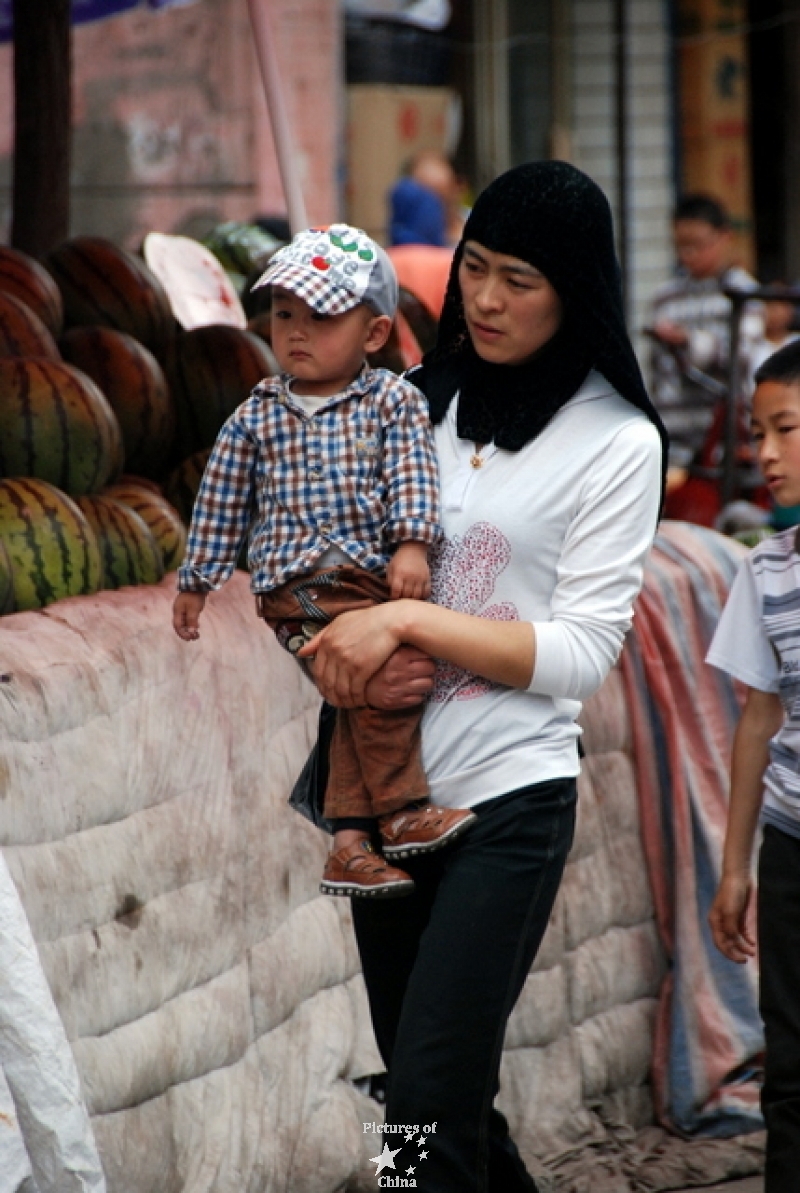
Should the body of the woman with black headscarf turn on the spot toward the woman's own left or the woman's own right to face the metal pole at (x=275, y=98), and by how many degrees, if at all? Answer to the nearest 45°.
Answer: approximately 135° to the woman's own right

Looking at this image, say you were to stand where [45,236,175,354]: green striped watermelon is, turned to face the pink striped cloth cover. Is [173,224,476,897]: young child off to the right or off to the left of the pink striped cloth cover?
right

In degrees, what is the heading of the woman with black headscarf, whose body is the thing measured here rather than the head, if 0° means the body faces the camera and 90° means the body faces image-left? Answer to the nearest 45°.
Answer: approximately 45°

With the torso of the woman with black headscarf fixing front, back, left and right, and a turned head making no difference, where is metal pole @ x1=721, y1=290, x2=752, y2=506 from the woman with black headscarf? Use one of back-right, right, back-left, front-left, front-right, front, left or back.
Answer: back-right

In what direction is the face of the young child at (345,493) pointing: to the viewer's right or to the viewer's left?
to the viewer's left

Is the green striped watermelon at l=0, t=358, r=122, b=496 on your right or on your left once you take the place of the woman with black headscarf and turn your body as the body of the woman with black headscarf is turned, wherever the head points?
on your right

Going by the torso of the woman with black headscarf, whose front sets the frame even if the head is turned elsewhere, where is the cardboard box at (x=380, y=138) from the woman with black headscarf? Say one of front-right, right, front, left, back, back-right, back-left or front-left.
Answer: back-right
